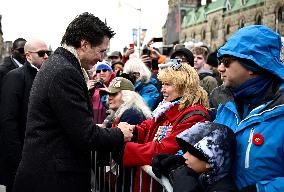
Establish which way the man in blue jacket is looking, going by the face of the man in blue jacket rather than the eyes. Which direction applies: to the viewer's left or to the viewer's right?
to the viewer's left

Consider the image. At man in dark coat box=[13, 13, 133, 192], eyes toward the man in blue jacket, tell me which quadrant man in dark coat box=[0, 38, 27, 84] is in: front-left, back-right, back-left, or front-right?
back-left

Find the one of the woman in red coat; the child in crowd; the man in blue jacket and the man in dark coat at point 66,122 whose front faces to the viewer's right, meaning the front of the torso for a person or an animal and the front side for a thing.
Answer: the man in dark coat

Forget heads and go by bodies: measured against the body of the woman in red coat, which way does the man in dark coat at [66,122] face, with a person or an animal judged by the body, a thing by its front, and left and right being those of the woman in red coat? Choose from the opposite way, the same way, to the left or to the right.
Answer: the opposite way

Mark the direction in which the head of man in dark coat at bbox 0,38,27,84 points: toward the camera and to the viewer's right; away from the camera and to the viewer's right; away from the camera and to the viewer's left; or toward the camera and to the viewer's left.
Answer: toward the camera and to the viewer's right

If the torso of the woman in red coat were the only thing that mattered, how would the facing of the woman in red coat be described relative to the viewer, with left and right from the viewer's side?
facing to the left of the viewer

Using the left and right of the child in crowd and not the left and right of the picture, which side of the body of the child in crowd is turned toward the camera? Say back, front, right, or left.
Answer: left

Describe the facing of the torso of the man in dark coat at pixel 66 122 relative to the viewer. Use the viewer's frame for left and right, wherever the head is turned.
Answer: facing to the right of the viewer

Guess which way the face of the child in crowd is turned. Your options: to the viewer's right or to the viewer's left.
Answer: to the viewer's left

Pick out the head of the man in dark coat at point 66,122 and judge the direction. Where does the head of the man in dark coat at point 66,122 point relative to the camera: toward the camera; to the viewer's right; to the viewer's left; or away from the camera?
to the viewer's right

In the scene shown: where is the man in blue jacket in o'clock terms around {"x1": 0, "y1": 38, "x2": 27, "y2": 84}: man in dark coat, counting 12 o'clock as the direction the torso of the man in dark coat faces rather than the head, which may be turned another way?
The man in blue jacket is roughly at 1 o'clock from the man in dark coat.

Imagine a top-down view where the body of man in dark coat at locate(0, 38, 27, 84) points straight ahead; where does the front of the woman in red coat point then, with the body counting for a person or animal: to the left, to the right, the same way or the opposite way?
the opposite way
